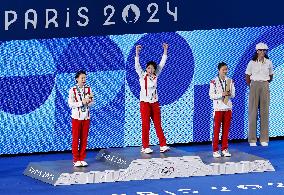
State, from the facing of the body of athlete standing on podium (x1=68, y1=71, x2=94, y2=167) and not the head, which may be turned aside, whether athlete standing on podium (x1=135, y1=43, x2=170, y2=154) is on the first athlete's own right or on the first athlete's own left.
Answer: on the first athlete's own left

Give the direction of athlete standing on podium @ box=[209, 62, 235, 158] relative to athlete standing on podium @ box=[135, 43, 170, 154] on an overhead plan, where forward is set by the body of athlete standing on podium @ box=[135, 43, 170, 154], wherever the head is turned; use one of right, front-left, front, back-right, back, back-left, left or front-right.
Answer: left

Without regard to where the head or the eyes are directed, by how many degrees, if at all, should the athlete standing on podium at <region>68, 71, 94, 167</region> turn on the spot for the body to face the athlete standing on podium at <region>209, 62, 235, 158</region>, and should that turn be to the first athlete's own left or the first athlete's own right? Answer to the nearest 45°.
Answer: approximately 45° to the first athlete's own left

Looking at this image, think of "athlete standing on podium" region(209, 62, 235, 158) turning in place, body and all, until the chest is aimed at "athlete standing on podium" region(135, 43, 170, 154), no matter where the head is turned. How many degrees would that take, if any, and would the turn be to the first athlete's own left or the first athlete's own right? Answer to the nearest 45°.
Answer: approximately 135° to the first athlete's own right

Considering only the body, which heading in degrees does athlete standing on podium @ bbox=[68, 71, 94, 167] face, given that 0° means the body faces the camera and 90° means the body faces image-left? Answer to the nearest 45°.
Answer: approximately 315°

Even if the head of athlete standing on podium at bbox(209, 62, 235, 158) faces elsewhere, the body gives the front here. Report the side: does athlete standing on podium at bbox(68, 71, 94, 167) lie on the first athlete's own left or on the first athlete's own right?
on the first athlete's own right
